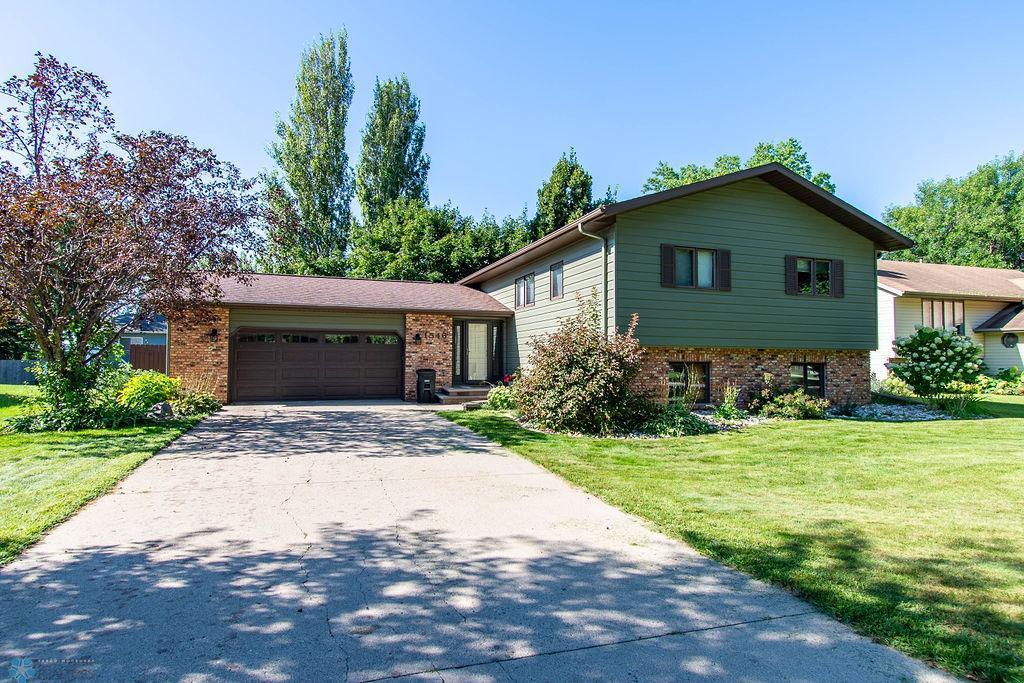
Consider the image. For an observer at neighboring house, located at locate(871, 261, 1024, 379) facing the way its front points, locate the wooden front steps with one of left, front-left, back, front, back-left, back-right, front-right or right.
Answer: front-right

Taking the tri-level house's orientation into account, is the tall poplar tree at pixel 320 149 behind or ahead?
behind

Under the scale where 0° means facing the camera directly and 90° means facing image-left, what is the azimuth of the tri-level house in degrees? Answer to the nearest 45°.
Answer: approximately 0°

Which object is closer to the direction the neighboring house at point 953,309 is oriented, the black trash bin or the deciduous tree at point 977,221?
the black trash bin

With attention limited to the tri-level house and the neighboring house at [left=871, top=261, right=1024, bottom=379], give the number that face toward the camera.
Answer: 2

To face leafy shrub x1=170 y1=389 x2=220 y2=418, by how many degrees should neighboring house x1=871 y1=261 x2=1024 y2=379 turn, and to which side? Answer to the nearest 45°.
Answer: approximately 45° to its right

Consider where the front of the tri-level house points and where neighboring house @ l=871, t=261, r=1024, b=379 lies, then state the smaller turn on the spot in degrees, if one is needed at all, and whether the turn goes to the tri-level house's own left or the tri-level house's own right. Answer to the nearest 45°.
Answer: approximately 135° to the tri-level house's own left

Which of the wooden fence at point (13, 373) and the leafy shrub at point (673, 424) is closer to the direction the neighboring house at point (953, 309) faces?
the leafy shrub

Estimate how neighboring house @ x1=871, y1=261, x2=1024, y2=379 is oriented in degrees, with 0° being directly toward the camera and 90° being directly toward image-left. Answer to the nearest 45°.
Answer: approximately 0°
